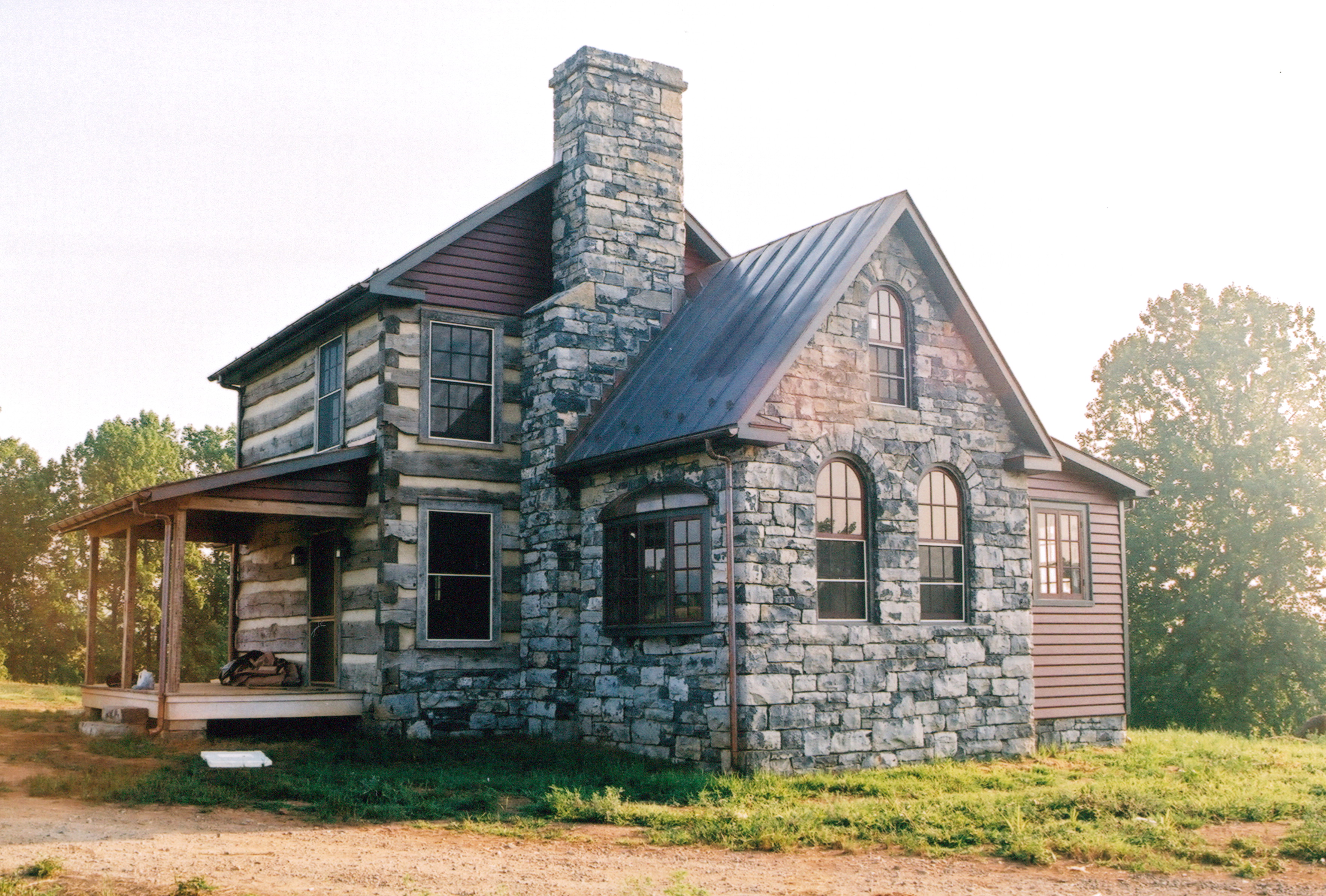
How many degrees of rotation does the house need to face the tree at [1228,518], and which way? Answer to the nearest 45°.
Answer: approximately 180°

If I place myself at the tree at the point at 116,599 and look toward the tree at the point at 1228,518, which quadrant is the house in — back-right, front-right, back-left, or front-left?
front-right

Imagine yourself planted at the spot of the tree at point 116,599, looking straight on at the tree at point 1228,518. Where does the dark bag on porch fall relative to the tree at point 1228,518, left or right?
right
